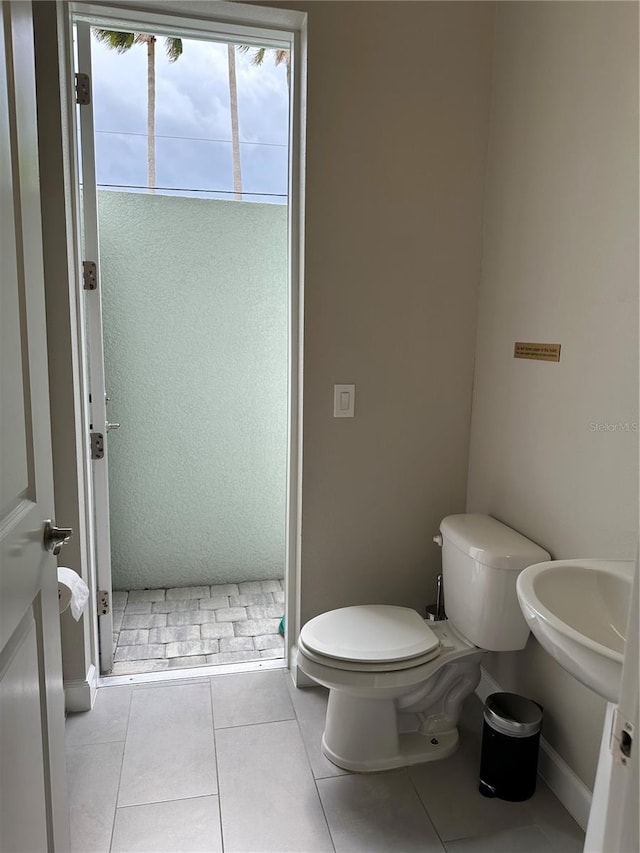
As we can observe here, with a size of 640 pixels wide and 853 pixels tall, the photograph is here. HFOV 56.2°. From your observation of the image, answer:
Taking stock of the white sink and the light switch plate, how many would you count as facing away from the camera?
0

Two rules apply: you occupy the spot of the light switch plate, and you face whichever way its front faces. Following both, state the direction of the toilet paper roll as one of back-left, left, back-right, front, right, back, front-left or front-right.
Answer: front-right

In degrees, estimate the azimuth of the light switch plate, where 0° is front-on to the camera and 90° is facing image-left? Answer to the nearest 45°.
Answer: approximately 0°

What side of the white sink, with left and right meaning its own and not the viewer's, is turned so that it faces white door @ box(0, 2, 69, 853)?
front

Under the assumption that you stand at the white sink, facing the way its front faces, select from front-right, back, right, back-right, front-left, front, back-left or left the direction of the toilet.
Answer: right

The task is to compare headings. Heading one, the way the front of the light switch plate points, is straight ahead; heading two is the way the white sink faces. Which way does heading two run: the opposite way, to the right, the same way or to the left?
to the right

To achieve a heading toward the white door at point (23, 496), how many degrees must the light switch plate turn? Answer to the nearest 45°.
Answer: approximately 45° to its right

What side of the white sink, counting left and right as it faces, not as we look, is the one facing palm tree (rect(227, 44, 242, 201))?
right

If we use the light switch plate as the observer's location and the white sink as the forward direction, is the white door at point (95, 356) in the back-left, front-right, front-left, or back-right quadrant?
back-right

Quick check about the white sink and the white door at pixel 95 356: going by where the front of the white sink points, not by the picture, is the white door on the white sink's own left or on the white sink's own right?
on the white sink's own right

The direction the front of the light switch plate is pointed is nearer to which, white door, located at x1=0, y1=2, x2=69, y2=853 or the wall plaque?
the white door

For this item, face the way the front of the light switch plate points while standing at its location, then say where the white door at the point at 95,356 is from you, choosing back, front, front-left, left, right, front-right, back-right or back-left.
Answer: right

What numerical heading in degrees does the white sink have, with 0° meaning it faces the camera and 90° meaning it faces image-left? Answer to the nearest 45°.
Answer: approximately 45°
